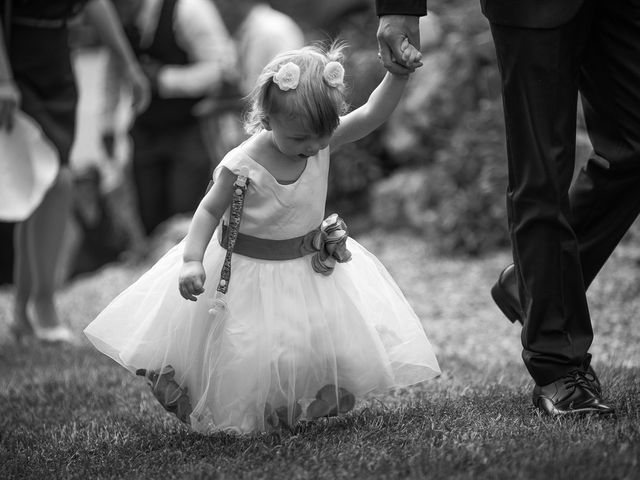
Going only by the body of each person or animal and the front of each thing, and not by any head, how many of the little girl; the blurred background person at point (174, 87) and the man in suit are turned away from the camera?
0

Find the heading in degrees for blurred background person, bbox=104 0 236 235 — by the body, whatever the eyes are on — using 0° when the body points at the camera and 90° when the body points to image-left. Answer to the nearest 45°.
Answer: approximately 45°

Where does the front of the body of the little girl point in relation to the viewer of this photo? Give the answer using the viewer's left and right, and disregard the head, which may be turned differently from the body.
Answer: facing the viewer and to the right of the viewer

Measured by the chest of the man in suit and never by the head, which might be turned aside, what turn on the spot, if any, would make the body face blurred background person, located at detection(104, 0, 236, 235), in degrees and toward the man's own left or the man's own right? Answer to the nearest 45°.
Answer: approximately 180°

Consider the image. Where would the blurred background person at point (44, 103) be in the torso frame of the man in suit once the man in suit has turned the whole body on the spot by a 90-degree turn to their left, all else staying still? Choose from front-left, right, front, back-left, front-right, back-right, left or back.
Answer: left

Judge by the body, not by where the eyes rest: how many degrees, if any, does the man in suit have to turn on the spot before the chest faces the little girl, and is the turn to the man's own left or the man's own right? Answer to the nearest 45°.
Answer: approximately 135° to the man's own right

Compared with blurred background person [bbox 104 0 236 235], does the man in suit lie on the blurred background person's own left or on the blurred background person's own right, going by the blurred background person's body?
on the blurred background person's own left

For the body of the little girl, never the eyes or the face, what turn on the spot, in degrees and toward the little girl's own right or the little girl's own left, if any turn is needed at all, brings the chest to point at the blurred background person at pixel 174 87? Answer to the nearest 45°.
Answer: approximately 135° to the little girl's own left

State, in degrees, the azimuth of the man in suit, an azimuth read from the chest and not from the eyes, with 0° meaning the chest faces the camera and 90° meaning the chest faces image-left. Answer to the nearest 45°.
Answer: approximately 315°

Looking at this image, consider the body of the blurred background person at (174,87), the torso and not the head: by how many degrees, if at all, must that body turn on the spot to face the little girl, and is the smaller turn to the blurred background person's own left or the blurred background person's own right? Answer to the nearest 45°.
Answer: approximately 45° to the blurred background person's own left

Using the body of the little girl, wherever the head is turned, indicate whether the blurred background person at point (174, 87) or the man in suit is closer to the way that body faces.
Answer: the man in suit

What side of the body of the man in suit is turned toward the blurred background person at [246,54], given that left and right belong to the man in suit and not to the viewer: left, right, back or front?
back
